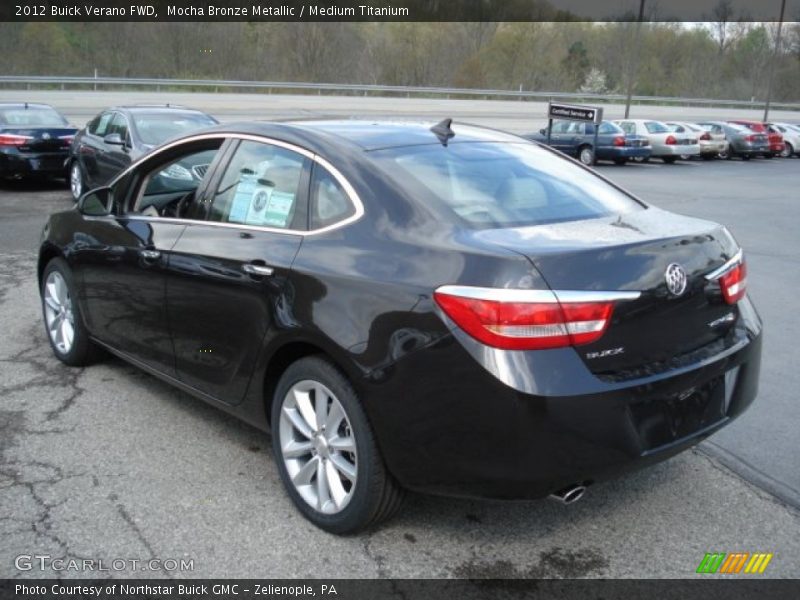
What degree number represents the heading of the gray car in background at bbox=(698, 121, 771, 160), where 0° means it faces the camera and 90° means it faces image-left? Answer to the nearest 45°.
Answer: approximately 135°

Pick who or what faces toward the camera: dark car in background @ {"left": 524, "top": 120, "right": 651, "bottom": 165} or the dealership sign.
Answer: the dealership sign

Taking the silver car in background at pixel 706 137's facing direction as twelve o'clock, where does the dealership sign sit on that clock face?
The dealership sign is roughly at 8 o'clock from the silver car in background.

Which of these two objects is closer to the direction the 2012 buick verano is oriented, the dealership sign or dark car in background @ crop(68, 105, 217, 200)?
the dark car in background

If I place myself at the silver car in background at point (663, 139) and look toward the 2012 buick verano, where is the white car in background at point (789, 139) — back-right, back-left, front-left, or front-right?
back-left

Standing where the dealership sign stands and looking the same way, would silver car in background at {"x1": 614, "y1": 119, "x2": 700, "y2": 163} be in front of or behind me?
behind

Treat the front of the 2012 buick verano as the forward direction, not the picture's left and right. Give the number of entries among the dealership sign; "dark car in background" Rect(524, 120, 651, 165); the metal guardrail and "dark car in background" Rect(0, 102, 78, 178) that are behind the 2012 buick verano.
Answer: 0

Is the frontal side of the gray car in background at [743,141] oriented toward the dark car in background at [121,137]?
no

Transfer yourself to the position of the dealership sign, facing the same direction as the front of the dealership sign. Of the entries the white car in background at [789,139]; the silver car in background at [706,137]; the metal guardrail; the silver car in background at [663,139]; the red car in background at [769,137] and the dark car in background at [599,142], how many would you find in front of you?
0

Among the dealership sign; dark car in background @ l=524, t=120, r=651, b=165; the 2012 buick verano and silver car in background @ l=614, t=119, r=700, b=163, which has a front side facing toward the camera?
the dealership sign

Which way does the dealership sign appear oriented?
toward the camera

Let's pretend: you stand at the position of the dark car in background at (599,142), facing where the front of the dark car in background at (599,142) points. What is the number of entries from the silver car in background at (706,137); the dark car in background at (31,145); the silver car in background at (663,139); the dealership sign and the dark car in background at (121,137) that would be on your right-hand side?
2

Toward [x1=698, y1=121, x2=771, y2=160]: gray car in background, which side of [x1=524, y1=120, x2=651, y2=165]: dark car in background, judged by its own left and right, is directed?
right

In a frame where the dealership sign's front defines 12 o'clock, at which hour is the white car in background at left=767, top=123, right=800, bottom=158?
The white car in background is roughly at 7 o'clock from the dealership sign.

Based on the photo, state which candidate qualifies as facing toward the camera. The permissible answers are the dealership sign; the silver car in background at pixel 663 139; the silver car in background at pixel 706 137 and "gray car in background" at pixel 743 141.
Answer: the dealership sign

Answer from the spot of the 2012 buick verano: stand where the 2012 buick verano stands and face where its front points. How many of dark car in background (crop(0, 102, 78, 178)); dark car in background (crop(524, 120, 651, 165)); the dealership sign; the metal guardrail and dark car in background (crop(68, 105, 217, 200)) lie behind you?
0

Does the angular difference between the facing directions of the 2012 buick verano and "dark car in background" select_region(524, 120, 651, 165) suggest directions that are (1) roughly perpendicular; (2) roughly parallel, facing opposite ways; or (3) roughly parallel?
roughly parallel

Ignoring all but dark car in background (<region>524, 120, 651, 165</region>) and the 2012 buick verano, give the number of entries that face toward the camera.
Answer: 0

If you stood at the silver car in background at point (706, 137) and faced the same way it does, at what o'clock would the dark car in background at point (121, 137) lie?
The dark car in background is roughly at 8 o'clock from the silver car in background.

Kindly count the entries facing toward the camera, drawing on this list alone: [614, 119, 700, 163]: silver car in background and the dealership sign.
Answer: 1

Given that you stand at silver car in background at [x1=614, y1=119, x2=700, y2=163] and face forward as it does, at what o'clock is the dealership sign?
The dealership sign is roughly at 8 o'clock from the silver car in background.

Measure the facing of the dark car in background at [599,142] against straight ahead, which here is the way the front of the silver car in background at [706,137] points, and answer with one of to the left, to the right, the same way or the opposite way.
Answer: the same way

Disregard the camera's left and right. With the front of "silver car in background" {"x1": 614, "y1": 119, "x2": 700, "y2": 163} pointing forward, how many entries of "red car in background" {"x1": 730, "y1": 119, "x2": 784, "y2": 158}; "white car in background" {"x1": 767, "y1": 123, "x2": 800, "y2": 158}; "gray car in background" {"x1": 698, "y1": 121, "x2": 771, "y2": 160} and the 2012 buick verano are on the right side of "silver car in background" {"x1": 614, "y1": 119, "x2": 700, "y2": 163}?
3

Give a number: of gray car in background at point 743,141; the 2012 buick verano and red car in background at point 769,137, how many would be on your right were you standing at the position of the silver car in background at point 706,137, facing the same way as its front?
2

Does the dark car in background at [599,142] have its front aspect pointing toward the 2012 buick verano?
no

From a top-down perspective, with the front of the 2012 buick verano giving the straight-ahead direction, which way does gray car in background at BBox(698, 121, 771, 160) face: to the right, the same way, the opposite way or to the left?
the same way
